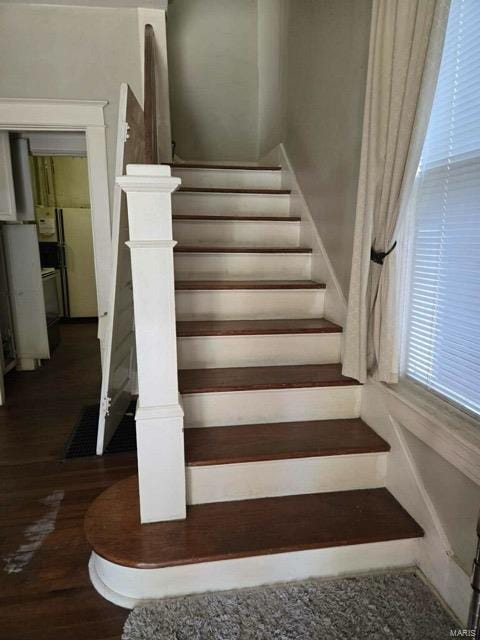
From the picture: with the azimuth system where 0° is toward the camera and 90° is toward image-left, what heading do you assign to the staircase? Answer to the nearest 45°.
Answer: approximately 0°

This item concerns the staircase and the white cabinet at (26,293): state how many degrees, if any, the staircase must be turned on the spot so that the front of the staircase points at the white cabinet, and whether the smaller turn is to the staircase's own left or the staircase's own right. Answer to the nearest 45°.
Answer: approximately 135° to the staircase's own right

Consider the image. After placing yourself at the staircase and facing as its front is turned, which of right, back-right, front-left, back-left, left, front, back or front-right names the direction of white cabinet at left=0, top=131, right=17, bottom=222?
back-right

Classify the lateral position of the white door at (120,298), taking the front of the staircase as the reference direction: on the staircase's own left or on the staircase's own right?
on the staircase's own right
